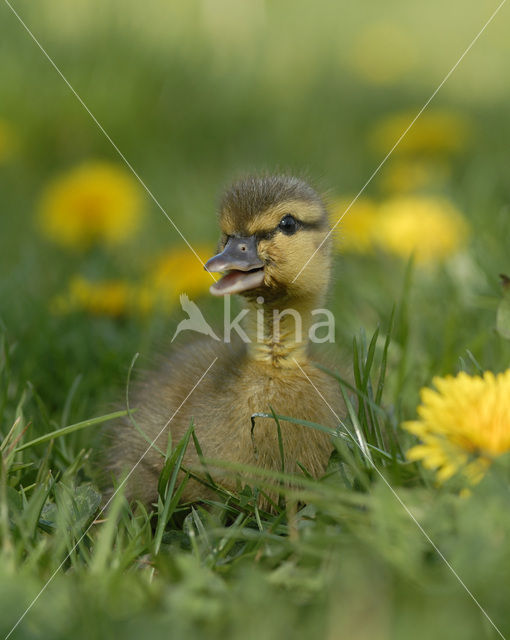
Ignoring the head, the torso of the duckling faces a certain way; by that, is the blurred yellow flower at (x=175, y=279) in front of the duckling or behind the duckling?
behind

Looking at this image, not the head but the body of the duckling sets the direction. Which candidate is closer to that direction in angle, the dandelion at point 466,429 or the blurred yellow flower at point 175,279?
the dandelion

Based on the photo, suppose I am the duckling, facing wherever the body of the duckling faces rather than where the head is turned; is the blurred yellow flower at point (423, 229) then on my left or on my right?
on my left

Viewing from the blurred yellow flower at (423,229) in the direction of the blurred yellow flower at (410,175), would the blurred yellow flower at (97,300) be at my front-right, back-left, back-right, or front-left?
back-left

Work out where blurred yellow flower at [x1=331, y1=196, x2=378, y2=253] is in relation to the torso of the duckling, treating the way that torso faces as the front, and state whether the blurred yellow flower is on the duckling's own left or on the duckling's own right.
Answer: on the duckling's own left

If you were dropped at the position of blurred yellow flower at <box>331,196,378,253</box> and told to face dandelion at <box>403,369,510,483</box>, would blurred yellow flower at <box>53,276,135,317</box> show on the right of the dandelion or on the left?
right

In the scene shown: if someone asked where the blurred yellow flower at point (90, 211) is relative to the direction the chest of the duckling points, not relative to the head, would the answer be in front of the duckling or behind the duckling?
behind

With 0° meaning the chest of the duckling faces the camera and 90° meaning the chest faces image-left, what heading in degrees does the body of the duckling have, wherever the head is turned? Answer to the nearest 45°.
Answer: approximately 315°

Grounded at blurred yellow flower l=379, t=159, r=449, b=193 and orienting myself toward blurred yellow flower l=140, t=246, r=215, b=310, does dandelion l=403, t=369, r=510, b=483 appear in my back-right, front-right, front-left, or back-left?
front-left

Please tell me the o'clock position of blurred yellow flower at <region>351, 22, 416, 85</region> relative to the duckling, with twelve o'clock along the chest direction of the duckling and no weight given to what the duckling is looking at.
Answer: The blurred yellow flower is roughly at 8 o'clock from the duckling.

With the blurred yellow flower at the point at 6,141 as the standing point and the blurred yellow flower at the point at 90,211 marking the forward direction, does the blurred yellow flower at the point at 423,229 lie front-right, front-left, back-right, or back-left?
front-left

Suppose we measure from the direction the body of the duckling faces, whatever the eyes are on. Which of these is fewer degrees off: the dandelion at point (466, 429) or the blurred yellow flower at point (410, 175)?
the dandelion

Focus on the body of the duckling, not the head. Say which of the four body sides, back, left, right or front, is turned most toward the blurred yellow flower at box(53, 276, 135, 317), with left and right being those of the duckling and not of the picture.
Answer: back
